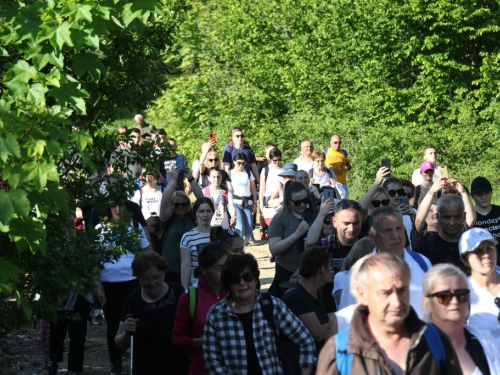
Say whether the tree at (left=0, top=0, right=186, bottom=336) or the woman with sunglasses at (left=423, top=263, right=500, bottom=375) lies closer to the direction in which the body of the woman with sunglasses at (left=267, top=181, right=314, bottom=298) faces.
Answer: the woman with sunglasses

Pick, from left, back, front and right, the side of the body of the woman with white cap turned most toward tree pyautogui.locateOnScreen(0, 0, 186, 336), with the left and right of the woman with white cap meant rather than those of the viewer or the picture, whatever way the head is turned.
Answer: right

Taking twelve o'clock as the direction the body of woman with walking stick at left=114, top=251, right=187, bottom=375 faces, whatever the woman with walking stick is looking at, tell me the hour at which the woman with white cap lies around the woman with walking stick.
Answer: The woman with white cap is roughly at 10 o'clock from the woman with walking stick.

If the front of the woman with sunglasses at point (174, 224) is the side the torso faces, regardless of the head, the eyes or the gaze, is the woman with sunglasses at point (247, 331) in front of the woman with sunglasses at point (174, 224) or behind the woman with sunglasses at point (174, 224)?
in front

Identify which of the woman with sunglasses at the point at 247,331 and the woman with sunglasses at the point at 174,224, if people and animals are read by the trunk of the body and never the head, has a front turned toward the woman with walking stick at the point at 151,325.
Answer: the woman with sunglasses at the point at 174,224

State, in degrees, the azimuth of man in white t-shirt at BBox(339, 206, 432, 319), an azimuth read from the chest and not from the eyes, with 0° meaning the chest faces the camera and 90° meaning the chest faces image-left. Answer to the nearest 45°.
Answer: approximately 315°

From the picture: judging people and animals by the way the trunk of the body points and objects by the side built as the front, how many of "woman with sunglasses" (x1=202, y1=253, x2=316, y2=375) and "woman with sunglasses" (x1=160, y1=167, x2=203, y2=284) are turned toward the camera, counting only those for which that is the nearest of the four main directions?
2

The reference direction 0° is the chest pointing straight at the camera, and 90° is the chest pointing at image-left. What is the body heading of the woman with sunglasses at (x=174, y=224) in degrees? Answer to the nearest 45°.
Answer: approximately 0°

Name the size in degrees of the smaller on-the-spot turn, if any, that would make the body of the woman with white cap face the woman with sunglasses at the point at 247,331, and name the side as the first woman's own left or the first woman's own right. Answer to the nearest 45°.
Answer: approximately 90° to the first woman's own right
